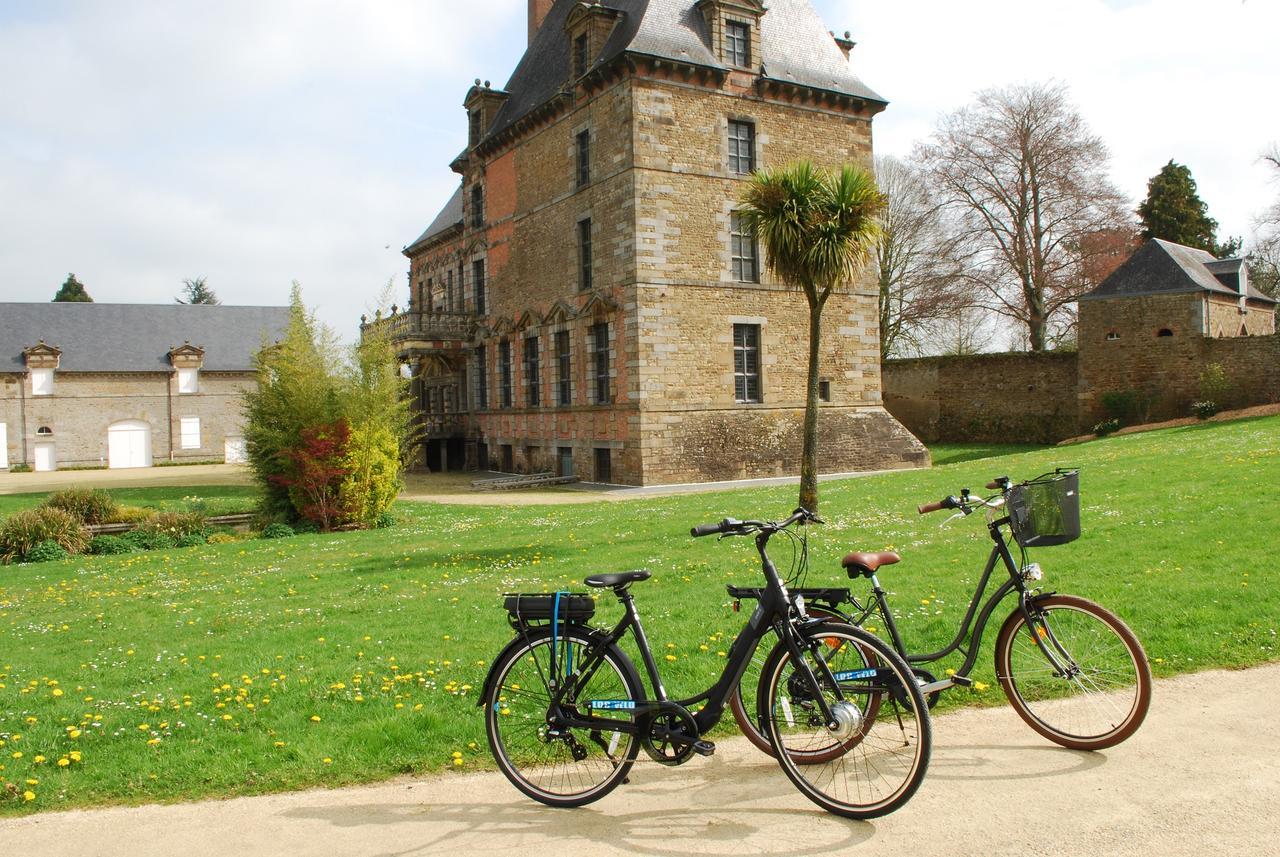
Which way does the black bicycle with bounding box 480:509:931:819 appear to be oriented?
to the viewer's right

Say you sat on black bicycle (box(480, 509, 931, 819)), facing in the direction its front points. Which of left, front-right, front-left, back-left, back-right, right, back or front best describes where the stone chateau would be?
left

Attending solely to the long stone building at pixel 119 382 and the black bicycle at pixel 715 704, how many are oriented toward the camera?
1

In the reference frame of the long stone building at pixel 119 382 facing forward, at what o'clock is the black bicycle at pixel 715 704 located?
The black bicycle is roughly at 12 o'clock from the long stone building.

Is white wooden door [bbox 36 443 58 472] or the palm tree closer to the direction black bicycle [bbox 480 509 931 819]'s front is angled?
the palm tree

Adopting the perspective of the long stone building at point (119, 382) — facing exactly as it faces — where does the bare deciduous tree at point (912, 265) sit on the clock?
The bare deciduous tree is roughly at 10 o'clock from the long stone building.

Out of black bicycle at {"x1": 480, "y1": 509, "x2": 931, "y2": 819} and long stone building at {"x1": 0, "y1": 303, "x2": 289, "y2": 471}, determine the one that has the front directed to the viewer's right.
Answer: the black bicycle

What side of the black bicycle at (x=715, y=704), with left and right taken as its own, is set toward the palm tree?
left

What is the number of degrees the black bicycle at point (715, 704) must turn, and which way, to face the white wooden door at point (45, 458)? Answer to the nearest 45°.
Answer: approximately 135° to its left

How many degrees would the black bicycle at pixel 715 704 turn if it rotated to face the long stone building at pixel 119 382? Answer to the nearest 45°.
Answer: approximately 135° to its left

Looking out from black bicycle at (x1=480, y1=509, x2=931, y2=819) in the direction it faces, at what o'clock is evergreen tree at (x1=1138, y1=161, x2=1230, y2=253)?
The evergreen tree is roughly at 10 o'clock from the black bicycle.

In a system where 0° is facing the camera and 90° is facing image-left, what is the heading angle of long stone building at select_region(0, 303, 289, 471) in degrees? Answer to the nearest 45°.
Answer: approximately 0°

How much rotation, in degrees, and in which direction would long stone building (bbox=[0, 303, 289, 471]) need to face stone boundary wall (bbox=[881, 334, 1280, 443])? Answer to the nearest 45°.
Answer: approximately 45° to its left

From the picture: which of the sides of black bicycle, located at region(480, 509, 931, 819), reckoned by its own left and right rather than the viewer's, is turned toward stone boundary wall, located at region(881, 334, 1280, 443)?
left
